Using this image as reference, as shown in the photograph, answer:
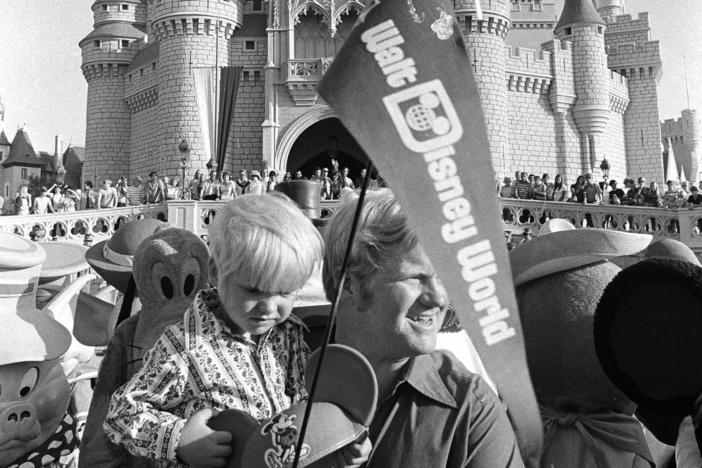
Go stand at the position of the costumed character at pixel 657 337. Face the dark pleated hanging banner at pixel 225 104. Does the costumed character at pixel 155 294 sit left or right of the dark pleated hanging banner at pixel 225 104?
left

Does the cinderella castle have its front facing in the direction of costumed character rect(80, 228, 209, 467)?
yes

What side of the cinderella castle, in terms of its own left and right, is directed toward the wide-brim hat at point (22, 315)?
front

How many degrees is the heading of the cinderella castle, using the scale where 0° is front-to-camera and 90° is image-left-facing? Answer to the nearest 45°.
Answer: approximately 0°

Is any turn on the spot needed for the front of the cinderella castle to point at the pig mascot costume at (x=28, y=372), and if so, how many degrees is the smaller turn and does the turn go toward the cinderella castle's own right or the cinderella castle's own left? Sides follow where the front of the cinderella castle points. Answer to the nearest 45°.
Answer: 0° — it already faces it

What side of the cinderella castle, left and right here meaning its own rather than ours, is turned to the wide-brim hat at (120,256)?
front
